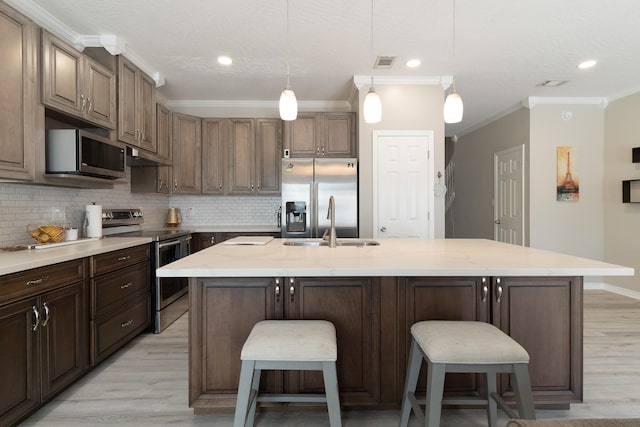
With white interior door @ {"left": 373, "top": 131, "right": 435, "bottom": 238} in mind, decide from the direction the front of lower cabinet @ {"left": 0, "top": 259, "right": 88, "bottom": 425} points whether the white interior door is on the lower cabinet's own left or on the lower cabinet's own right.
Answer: on the lower cabinet's own left

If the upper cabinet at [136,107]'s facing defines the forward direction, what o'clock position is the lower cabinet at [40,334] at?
The lower cabinet is roughly at 2 o'clock from the upper cabinet.

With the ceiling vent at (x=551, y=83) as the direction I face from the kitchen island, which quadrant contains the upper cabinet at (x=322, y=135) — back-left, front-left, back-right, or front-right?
front-left

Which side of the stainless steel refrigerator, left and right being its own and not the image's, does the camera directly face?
front

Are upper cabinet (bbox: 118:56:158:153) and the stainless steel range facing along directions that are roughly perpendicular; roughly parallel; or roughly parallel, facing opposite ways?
roughly parallel

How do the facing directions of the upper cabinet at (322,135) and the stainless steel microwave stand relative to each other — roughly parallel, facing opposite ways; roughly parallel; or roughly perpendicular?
roughly perpendicular

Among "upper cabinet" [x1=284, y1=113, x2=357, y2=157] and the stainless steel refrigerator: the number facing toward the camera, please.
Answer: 2

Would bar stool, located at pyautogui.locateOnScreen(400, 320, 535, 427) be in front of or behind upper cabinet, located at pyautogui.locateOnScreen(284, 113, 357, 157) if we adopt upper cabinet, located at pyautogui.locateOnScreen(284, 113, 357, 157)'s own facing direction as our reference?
in front

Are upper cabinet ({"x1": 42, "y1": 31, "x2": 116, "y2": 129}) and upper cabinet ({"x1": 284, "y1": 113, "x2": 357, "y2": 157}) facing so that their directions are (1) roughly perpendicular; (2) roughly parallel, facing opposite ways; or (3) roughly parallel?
roughly perpendicular

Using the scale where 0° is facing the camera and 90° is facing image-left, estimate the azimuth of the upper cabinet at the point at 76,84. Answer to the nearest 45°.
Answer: approximately 315°

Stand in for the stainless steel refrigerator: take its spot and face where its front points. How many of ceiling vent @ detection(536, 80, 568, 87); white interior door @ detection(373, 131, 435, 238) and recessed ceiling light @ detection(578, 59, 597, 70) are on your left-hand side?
3

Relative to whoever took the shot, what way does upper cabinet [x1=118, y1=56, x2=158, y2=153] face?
facing the viewer and to the right of the viewer

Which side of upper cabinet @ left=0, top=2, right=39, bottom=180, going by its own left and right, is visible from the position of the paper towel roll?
left

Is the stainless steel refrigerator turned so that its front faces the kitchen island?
yes
